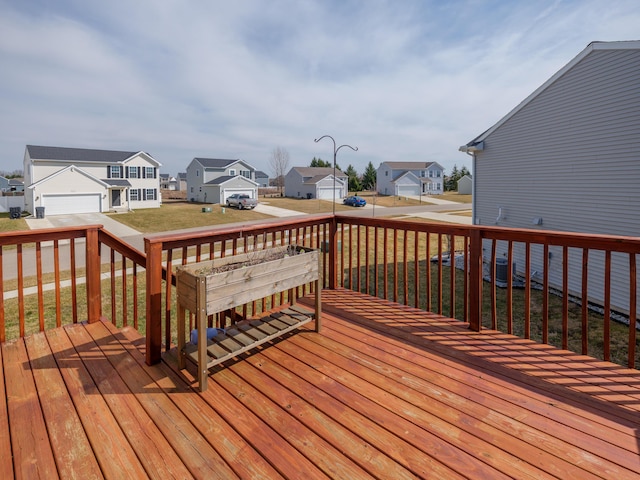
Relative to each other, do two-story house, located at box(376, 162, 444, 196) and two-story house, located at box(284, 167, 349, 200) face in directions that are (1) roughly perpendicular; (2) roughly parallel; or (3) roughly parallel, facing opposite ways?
roughly parallel

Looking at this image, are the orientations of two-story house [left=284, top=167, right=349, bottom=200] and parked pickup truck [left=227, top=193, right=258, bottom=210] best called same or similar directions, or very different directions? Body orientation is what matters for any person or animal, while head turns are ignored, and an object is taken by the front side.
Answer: very different directions

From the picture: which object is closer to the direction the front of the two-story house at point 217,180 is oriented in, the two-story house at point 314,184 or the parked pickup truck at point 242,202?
the parked pickup truck

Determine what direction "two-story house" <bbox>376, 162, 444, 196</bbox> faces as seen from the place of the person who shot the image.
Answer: facing the viewer and to the right of the viewer

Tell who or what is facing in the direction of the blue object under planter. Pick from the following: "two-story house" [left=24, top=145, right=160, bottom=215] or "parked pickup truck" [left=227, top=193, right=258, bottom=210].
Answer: the two-story house

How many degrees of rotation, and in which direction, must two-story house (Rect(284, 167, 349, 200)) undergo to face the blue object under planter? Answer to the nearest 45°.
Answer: approximately 45° to its right

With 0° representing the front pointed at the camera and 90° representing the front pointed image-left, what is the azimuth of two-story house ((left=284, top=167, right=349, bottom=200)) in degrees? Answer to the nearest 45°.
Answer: approximately 315°

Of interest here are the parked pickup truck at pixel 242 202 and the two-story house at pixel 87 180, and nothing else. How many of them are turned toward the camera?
1

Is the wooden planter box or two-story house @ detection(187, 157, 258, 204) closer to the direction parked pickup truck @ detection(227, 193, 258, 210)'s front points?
the two-story house

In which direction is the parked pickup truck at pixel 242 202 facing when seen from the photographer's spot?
facing away from the viewer and to the left of the viewer

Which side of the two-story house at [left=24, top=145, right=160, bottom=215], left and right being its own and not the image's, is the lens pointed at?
front

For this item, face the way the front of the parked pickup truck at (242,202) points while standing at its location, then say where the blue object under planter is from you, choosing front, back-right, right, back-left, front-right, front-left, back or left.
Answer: back-left
